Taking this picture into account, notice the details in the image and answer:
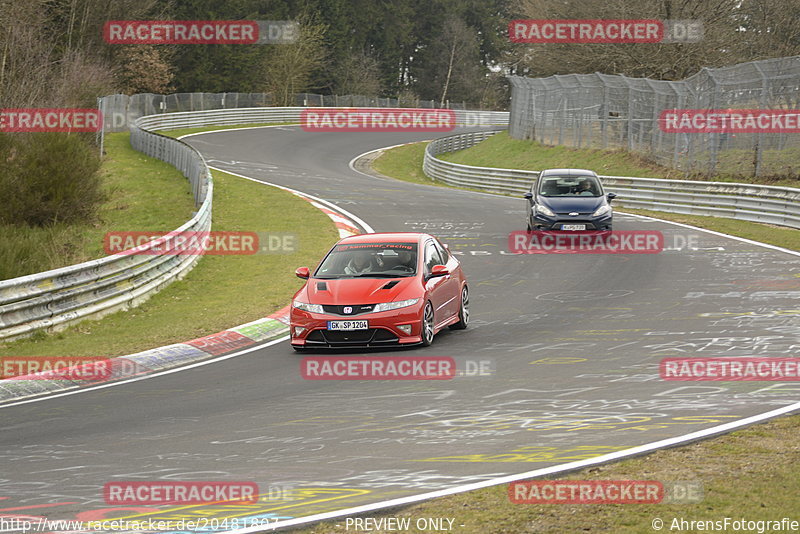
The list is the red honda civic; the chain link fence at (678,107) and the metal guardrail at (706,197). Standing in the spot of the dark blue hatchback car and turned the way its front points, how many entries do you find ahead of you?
1

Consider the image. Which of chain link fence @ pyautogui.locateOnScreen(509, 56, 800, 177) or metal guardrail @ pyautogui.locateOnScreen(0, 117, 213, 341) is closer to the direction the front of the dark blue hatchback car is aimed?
the metal guardrail

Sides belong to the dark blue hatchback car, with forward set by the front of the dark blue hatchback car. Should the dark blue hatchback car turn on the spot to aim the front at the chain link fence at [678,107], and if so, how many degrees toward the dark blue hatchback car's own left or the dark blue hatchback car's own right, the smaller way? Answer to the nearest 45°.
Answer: approximately 180°

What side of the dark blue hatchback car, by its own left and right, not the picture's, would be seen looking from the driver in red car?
front

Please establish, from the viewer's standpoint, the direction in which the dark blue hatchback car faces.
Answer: facing the viewer

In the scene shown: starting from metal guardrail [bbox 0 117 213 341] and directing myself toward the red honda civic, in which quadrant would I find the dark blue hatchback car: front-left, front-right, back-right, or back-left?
front-left

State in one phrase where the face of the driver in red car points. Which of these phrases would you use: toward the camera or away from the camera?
toward the camera

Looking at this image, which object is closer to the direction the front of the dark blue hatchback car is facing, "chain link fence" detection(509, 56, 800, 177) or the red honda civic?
the red honda civic

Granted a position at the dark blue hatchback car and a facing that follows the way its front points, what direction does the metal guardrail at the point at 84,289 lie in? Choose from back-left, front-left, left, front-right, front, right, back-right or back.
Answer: front-right

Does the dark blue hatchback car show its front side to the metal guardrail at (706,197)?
no
